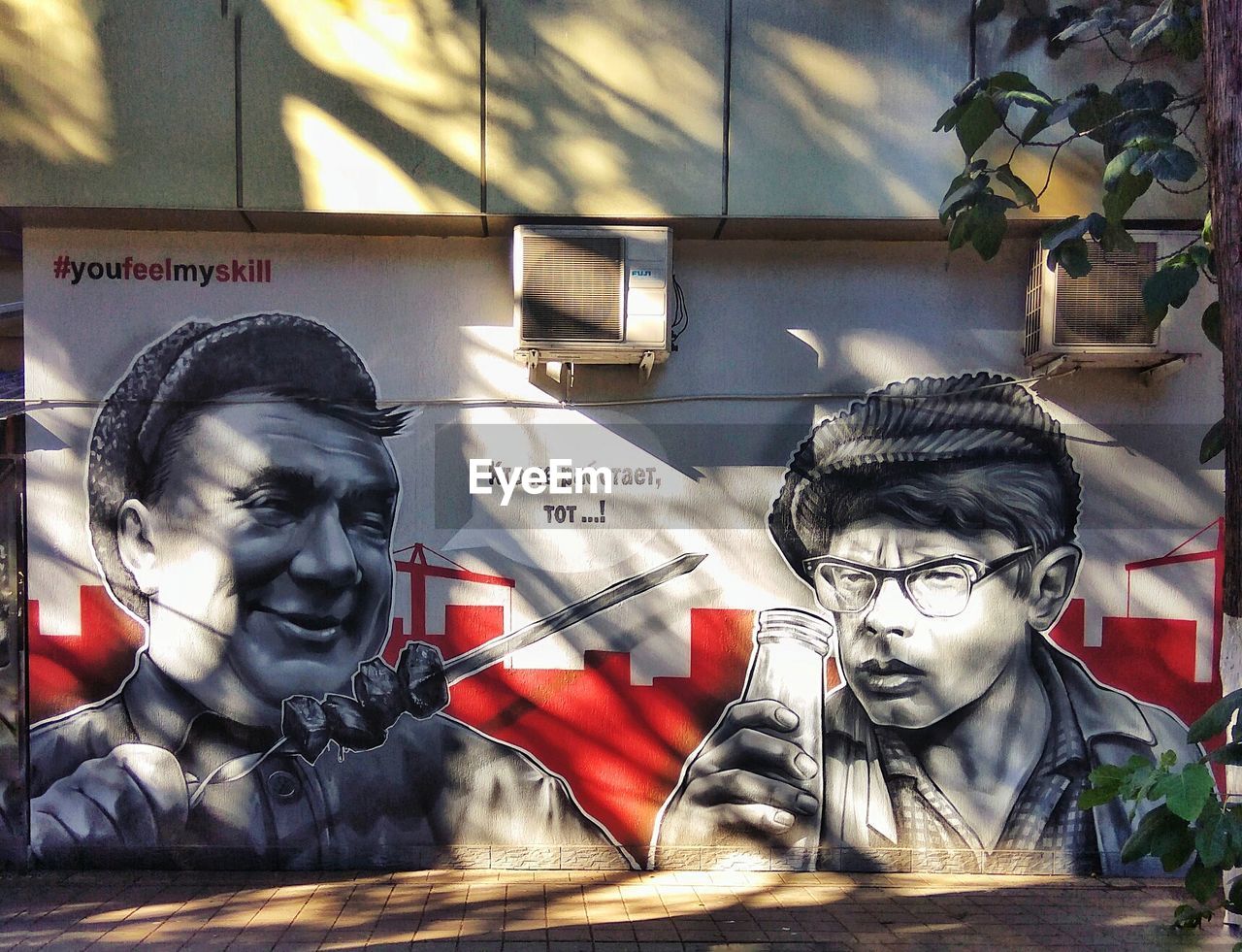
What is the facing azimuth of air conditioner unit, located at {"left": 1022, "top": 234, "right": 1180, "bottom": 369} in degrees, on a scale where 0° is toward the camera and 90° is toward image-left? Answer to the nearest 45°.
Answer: approximately 0°

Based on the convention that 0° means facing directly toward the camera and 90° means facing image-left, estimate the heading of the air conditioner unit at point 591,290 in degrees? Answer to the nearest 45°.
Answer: approximately 0°

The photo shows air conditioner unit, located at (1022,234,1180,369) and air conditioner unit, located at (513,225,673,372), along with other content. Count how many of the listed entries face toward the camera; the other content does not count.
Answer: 2

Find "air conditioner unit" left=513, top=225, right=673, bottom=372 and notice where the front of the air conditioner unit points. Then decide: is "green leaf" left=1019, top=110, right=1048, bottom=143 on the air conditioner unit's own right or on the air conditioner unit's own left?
on the air conditioner unit's own left

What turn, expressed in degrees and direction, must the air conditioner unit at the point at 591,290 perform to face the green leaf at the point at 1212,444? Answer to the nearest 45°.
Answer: approximately 90° to its left

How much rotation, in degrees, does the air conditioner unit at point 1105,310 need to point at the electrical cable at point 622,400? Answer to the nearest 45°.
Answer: approximately 90° to its right
